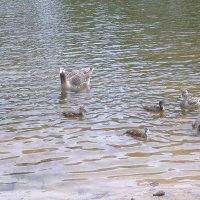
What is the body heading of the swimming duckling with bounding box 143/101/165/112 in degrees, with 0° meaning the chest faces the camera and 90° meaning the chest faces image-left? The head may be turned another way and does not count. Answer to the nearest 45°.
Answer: approximately 270°

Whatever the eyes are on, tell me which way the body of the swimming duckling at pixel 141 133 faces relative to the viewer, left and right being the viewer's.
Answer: facing to the right of the viewer
